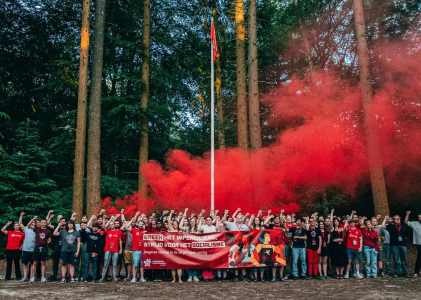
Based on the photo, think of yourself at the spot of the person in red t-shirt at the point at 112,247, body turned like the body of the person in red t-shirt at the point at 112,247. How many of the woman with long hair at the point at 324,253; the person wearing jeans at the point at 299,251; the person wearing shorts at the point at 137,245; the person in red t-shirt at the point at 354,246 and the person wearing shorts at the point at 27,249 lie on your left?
4

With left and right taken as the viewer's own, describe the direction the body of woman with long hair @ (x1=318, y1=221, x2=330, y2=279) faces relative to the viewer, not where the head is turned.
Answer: facing the viewer and to the left of the viewer

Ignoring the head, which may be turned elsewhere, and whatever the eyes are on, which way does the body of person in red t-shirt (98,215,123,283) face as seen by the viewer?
toward the camera

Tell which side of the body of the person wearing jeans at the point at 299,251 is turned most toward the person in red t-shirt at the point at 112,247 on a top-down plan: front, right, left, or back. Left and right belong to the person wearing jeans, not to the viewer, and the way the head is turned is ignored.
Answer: right

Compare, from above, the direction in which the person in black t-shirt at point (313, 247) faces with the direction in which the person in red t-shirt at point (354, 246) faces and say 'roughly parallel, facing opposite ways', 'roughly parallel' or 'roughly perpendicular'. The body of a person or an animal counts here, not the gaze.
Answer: roughly parallel

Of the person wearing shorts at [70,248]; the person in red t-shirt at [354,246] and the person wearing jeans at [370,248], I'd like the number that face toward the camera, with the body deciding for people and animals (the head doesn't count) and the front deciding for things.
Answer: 3

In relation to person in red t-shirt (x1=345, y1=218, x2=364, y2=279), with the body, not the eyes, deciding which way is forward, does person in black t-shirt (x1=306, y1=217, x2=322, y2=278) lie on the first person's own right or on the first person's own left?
on the first person's own right

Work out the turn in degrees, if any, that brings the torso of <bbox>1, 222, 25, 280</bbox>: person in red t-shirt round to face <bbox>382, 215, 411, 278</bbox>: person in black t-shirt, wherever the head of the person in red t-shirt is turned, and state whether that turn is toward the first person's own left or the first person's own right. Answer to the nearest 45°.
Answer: approximately 45° to the first person's own left

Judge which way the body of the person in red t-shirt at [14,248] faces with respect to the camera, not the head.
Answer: toward the camera

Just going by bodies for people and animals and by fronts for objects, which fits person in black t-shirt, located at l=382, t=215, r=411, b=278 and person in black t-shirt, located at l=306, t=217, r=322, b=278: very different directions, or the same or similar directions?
same or similar directions

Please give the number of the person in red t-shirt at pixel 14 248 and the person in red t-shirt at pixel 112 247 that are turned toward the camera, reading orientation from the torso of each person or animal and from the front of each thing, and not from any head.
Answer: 2

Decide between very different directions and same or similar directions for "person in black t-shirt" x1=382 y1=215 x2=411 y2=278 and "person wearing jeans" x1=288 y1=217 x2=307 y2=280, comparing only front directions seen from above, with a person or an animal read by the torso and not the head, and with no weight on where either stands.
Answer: same or similar directions

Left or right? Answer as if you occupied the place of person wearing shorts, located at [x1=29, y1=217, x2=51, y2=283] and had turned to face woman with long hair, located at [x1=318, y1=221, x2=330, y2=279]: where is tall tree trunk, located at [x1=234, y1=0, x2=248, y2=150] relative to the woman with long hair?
left

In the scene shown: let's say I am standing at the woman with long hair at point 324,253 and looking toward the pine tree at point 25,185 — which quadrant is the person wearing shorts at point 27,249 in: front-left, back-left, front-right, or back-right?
front-left

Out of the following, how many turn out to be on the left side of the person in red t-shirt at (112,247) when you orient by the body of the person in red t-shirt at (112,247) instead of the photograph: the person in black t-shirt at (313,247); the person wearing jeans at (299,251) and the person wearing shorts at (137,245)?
3
